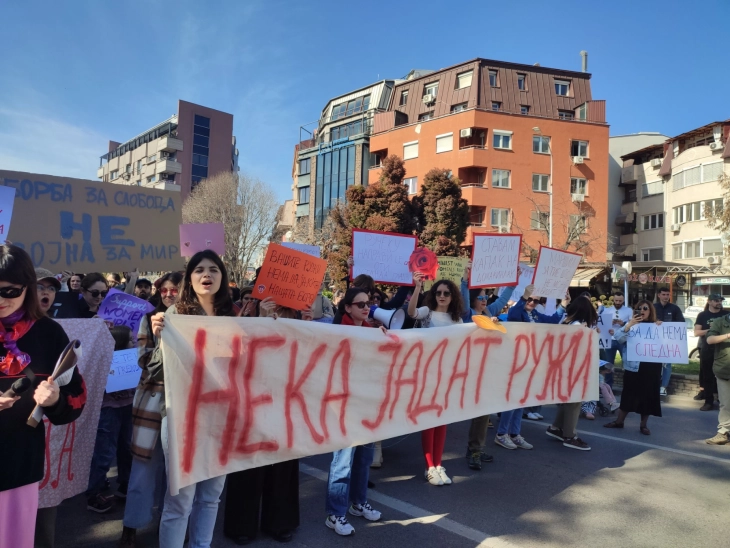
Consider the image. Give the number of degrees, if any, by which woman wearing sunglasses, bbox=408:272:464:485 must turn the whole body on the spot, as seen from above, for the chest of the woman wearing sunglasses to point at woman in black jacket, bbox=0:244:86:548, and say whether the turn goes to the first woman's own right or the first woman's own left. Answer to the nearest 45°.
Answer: approximately 45° to the first woman's own right

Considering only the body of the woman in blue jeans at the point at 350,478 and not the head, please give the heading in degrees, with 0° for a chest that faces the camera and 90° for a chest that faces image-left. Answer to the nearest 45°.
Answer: approximately 315°

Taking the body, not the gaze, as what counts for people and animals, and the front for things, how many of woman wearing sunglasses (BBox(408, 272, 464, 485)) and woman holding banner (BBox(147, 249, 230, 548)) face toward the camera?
2

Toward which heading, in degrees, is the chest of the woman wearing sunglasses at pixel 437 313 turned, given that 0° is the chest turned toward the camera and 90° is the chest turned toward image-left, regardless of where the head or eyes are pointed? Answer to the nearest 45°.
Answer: approximately 0°

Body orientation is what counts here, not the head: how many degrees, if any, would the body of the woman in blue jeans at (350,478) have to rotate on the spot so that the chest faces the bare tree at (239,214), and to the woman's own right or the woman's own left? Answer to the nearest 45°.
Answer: approximately 135° to the woman's own left

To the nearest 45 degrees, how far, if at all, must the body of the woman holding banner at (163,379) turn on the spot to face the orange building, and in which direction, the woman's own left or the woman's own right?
approximately 135° to the woman's own left

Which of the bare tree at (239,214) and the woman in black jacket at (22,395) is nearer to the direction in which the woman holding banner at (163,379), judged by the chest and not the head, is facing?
the woman in black jacket

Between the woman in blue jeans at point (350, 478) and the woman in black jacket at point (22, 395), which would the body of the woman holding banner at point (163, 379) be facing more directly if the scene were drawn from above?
the woman in black jacket
